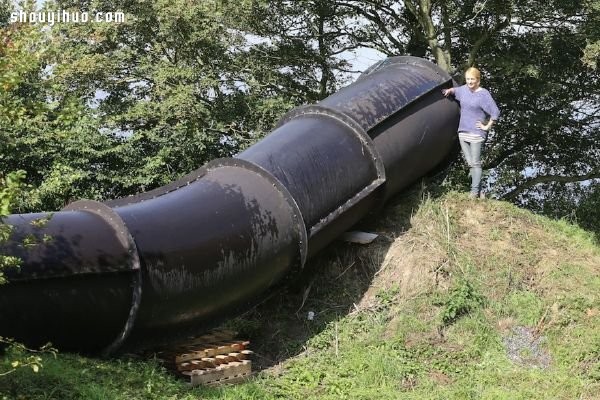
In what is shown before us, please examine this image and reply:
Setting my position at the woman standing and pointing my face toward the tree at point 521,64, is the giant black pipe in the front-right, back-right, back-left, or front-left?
back-left

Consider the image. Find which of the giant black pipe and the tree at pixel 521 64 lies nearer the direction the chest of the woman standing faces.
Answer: the giant black pipe

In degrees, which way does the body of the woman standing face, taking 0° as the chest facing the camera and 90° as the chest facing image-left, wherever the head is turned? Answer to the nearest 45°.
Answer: approximately 45°

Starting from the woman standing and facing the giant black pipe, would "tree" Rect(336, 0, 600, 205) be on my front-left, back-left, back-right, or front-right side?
back-right

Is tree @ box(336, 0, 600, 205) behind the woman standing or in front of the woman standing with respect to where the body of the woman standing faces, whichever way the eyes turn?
behind

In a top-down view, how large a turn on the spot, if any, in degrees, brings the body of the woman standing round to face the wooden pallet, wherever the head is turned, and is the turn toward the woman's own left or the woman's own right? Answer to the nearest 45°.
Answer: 0° — they already face it
